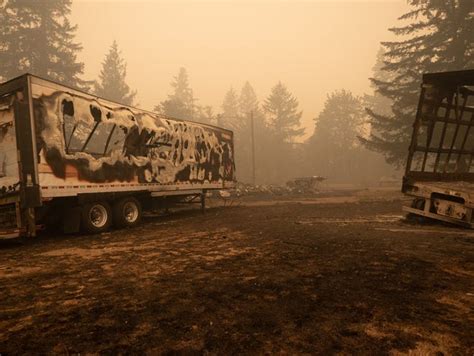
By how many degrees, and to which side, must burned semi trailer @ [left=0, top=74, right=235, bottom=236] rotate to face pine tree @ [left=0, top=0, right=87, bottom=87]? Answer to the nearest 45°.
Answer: approximately 45° to its left

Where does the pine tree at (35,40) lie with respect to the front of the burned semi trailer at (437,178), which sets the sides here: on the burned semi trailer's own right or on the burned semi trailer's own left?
on the burned semi trailer's own left

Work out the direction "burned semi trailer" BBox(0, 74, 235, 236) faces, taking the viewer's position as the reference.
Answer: facing away from the viewer and to the right of the viewer

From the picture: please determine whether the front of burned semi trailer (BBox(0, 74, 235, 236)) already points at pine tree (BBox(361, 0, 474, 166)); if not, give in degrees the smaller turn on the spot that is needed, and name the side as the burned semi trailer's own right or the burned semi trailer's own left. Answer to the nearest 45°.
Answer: approximately 45° to the burned semi trailer's own right

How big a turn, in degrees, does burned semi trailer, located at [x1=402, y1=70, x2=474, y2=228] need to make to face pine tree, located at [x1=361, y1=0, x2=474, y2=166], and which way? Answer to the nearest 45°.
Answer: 0° — it already faces it

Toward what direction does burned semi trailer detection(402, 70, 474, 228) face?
away from the camera

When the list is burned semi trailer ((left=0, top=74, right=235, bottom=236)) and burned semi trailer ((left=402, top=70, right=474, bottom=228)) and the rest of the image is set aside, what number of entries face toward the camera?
0

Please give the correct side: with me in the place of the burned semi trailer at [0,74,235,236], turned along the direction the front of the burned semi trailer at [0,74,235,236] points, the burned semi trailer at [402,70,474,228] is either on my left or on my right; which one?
on my right
